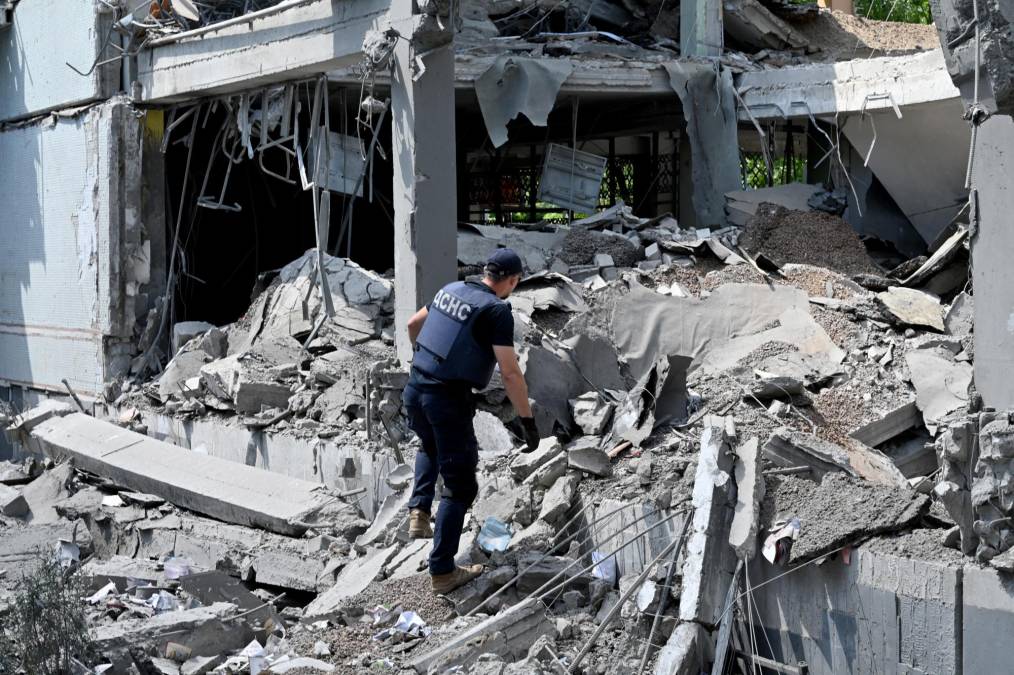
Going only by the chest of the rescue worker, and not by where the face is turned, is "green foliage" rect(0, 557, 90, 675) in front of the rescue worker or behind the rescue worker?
behind

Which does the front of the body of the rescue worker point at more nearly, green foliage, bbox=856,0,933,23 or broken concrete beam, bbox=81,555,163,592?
the green foliage

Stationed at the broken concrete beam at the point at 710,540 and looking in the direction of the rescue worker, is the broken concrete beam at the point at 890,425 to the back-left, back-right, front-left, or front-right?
back-right

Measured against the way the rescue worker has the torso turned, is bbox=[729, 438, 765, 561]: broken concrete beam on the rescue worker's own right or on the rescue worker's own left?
on the rescue worker's own right

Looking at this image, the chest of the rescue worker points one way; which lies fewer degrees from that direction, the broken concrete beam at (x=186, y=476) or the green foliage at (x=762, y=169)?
the green foliage

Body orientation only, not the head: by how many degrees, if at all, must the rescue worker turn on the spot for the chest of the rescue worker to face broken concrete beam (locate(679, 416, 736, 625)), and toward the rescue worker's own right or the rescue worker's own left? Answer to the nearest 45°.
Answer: approximately 45° to the rescue worker's own right

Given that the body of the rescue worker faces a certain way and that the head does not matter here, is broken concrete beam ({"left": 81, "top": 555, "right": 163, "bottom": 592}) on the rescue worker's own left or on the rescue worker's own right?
on the rescue worker's own left

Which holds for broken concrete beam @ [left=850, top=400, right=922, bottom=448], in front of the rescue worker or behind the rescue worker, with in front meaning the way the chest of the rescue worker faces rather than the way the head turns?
in front

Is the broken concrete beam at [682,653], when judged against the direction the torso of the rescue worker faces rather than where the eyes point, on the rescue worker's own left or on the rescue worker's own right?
on the rescue worker's own right

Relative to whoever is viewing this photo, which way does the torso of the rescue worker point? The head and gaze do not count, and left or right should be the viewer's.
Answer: facing away from the viewer and to the right of the viewer

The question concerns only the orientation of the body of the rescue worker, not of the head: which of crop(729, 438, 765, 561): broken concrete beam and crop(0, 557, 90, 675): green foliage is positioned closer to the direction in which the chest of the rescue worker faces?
the broken concrete beam

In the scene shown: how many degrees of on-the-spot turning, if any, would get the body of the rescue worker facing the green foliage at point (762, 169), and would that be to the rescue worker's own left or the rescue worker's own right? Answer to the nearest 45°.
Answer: approximately 45° to the rescue worker's own left

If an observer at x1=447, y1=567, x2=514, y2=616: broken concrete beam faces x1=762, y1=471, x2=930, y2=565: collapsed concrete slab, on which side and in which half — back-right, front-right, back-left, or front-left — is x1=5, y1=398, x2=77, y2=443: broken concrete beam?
back-left

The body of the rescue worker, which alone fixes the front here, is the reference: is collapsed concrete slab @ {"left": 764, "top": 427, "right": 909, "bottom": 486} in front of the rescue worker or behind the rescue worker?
in front

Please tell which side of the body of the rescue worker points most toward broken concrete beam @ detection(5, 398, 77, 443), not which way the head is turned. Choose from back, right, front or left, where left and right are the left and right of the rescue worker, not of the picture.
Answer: left

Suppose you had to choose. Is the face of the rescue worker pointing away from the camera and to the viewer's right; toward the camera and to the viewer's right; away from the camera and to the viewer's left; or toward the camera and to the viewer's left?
away from the camera and to the viewer's right

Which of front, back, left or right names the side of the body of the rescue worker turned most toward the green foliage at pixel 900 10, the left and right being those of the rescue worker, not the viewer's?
front
